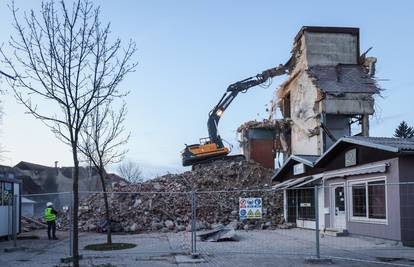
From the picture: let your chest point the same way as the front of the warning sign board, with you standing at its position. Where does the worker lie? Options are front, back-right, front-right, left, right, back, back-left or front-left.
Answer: back-right

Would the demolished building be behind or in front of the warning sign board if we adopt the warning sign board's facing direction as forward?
behind

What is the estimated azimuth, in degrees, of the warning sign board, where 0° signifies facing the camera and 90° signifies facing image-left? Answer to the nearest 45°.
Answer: approximately 0°

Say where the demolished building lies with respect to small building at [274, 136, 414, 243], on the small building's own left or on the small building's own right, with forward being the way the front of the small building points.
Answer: on the small building's own right

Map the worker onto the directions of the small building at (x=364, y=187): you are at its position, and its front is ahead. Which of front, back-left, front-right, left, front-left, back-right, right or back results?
front-right

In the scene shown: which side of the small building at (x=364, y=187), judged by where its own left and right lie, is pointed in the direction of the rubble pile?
right

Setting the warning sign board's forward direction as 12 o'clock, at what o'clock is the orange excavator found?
The orange excavator is roughly at 6 o'clock from the warning sign board.

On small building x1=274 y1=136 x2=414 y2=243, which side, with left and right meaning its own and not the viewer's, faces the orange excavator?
right

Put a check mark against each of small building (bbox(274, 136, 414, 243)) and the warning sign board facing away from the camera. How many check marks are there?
0
